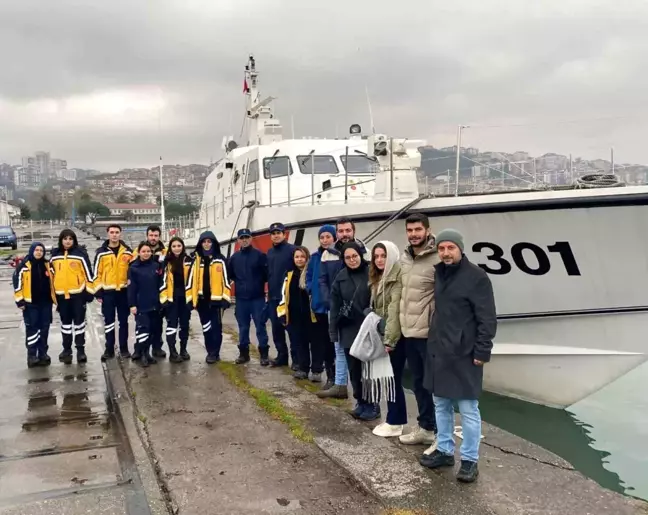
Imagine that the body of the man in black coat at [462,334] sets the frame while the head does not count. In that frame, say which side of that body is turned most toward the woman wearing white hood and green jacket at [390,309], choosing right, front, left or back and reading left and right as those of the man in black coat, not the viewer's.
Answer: right

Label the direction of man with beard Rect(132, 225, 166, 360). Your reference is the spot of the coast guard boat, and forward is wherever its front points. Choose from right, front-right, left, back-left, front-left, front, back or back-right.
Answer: back-right

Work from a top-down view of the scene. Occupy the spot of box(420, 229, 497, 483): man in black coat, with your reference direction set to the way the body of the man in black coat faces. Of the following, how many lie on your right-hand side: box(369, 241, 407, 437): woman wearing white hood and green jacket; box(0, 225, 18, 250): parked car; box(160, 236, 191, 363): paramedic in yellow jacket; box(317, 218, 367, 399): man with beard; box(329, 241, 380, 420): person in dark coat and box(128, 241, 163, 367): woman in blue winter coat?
6

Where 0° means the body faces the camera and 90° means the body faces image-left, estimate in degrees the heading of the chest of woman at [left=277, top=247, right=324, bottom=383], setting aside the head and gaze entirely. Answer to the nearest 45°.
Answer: approximately 0°
